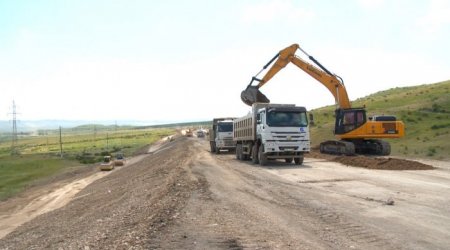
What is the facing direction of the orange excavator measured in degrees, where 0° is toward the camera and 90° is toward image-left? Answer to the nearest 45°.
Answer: approximately 90°

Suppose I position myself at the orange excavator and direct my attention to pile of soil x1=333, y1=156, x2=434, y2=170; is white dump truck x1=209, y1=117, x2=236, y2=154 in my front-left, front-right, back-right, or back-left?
back-right

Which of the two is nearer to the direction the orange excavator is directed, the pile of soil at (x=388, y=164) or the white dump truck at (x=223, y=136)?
the white dump truck

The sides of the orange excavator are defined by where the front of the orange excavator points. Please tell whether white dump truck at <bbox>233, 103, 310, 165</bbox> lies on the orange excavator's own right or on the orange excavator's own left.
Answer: on the orange excavator's own left

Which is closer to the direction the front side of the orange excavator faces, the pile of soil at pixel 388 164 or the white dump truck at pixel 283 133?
the white dump truck

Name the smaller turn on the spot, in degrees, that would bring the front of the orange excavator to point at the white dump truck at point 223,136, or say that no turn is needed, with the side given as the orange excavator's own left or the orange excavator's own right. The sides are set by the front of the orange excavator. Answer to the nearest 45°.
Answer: approximately 45° to the orange excavator's own right

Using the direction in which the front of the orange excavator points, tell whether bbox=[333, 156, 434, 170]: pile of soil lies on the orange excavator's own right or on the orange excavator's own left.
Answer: on the orange excavator's own left

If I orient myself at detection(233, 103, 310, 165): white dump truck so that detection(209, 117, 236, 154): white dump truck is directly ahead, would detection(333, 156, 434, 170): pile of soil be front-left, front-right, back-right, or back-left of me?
back-right
